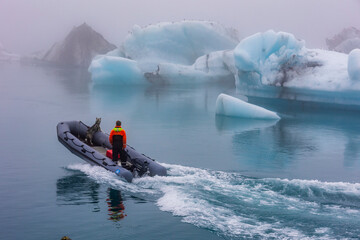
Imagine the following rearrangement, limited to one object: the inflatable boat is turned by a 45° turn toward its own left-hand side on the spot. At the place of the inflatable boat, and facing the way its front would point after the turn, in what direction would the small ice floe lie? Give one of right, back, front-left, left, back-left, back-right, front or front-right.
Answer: back-right

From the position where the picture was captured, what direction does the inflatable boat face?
facing away from the viewer and to the left of the viewer

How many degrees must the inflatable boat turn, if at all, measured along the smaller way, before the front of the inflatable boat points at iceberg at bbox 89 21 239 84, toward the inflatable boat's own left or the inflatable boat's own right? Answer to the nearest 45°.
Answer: approximately 45° to the inflatable boat's own right

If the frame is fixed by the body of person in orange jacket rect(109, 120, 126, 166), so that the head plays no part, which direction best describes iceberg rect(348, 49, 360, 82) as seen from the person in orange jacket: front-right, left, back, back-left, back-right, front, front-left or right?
front-right

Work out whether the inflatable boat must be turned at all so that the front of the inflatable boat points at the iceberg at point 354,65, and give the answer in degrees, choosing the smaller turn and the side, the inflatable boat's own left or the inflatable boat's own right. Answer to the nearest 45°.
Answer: approximately 90° to the inflatable boat's own right

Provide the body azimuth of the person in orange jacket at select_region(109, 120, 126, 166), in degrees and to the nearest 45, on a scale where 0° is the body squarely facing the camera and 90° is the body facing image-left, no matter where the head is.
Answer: approximately 180°

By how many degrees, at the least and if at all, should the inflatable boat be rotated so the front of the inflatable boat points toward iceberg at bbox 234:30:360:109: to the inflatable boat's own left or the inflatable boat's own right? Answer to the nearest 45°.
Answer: approximately 90° to the inflatable boat's own right

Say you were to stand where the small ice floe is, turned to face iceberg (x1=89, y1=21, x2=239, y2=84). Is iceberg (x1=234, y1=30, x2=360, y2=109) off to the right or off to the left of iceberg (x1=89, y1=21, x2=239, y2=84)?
right

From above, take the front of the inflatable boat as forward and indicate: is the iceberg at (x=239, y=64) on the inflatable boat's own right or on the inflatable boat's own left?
on the inflatable boat's own right

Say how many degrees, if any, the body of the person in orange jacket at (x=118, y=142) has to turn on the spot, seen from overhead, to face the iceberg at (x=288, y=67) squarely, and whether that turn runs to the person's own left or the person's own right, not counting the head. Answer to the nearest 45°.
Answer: approximately 45° to the person's own right
